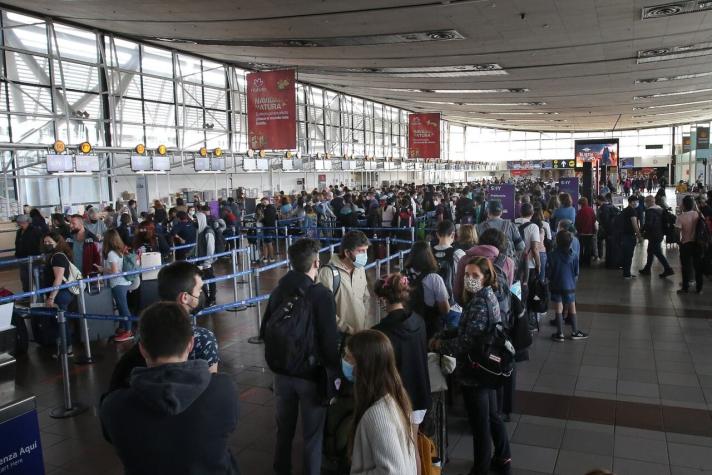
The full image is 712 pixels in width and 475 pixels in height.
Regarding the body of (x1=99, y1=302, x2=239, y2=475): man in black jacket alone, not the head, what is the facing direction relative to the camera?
away from the camera

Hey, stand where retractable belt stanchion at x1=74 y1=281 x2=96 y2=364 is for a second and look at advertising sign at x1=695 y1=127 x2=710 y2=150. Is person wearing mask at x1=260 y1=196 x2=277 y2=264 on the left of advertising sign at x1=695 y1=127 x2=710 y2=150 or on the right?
left

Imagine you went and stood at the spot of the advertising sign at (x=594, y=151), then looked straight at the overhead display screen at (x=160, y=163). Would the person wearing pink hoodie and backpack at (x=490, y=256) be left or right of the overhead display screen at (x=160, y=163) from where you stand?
left

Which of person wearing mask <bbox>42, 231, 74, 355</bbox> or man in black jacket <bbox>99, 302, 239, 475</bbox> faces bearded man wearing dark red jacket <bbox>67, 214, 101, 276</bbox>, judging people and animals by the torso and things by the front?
the man in black jacket

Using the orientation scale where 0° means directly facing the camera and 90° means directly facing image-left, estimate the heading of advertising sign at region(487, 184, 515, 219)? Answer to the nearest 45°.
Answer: approximately 0°

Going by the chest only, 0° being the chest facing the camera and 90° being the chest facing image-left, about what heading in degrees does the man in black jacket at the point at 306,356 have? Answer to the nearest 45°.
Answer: approximately 225°

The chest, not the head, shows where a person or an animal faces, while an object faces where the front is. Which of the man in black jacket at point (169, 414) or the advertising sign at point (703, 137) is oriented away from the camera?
the man in black jacket

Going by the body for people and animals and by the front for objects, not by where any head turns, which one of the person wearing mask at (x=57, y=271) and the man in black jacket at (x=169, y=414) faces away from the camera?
the man in black jacket

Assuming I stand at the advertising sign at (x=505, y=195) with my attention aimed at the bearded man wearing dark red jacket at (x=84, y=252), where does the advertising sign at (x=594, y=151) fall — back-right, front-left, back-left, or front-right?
back-right
